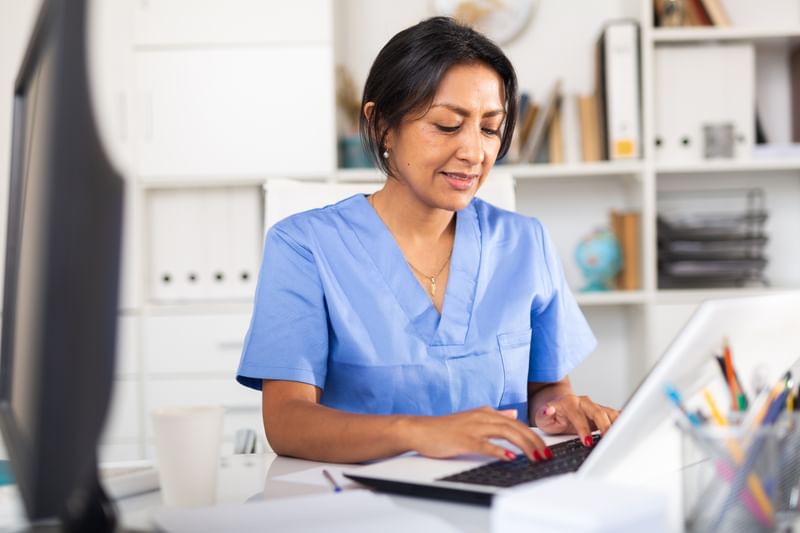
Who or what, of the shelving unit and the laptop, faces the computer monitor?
the shelving unit

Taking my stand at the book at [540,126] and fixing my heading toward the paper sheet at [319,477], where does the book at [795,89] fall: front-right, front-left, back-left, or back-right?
back-left

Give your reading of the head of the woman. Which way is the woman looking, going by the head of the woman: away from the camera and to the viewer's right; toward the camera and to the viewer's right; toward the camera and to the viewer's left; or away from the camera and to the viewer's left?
toward the camera and to the viewer's right

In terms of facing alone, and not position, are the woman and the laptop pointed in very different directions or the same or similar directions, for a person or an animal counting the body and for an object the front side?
very different directions

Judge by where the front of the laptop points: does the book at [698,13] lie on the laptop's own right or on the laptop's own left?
on the laptop's own right

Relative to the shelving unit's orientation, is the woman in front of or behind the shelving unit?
in front

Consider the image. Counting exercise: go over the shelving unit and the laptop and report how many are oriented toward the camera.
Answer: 1
